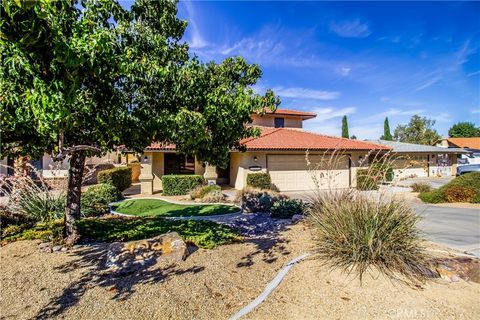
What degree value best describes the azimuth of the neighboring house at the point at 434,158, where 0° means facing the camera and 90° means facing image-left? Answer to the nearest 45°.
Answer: approximately 0°

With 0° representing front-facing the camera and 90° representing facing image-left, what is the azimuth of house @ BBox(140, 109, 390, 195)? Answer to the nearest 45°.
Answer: approximately 0°

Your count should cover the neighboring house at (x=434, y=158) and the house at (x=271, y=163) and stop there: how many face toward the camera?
2

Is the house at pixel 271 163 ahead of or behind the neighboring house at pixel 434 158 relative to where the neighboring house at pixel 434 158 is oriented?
ahead

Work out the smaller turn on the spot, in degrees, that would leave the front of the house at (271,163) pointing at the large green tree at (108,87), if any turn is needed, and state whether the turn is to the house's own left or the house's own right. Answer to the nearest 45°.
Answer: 0° — it already faces it

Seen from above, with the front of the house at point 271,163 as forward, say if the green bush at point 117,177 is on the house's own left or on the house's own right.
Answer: on the house's own right

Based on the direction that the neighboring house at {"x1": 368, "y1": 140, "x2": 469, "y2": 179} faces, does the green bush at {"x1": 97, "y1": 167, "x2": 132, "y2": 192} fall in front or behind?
in front

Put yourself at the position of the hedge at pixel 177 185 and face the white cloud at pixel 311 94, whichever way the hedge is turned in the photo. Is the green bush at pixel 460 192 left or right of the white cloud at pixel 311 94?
right

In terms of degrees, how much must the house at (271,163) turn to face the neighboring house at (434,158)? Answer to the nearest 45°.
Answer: approximately 135° to its left

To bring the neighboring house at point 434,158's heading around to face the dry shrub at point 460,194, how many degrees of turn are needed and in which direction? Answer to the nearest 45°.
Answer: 0° — it already faces it
